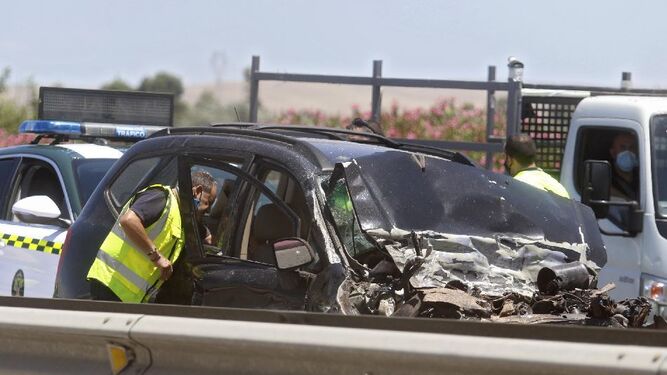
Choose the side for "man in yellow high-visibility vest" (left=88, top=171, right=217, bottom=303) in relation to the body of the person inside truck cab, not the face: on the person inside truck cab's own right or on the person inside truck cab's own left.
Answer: on the person inside truck cab's own right

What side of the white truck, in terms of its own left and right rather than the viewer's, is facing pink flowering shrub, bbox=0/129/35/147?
back

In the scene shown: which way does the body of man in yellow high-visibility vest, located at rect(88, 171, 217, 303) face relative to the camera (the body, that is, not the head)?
to the viewer's right

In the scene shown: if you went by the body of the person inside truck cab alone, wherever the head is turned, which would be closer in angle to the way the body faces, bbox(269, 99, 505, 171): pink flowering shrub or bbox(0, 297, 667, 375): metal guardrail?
the metal guardrail

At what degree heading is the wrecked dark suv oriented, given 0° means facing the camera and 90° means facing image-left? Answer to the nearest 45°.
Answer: approximately 315°

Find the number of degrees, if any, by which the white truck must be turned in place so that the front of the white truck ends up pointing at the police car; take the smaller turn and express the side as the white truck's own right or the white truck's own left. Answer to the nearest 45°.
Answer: approximately 135° to the white truck's own right
